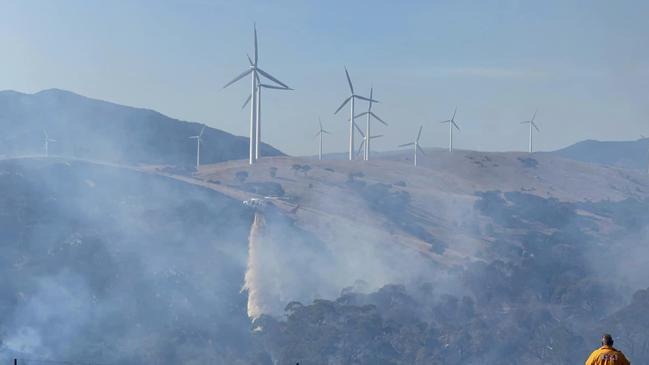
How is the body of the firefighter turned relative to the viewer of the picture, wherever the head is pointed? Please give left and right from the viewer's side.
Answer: facing away from the viewer
